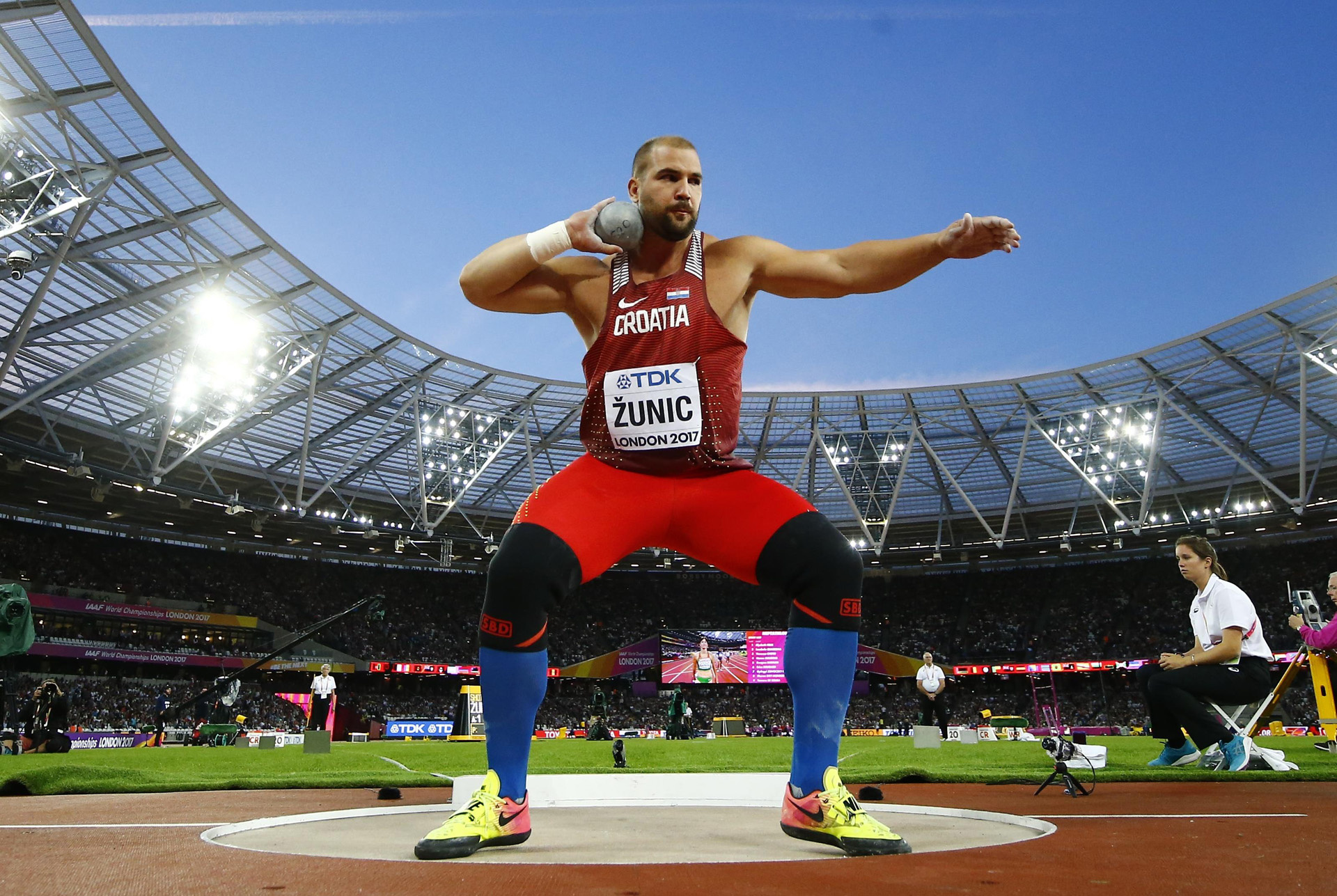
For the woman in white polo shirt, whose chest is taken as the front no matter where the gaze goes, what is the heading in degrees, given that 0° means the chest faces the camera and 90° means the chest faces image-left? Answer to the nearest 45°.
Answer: approximately 90°

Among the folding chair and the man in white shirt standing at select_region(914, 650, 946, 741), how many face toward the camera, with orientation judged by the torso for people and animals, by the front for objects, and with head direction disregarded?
1

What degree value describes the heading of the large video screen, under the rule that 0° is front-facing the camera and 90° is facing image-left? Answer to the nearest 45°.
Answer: approximately 0°

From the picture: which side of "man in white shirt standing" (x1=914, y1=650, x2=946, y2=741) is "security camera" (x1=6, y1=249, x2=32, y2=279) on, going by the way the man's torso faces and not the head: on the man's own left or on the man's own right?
on the man's own right

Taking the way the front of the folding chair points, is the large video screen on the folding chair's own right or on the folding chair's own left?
on the folding chair's own right

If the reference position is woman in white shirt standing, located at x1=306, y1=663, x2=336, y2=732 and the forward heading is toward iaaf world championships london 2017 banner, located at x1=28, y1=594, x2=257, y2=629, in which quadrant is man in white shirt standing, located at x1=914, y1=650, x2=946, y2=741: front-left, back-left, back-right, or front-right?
back-right

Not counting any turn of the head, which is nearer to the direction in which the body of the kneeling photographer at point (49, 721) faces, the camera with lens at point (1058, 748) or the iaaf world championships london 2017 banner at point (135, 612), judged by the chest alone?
the camera with lens
